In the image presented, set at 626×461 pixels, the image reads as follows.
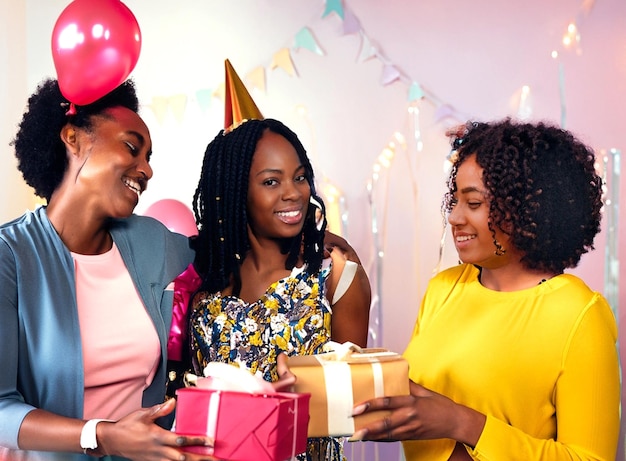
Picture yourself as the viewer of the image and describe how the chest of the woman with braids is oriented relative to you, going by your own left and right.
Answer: facing the viewer

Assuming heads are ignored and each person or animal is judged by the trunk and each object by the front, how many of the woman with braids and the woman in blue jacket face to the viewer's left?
0

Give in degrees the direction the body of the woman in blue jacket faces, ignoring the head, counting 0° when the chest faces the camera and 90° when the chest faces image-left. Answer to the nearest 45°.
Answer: approximately 315°

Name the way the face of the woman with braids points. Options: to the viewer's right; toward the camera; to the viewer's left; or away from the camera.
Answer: toward the camera

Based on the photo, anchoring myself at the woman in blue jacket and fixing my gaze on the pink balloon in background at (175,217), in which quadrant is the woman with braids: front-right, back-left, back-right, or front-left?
front-right

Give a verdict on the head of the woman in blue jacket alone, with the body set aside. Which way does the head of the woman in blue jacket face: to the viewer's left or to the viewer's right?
to the viewer's right

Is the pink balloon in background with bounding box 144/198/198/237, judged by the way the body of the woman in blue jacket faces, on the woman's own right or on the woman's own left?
on the woman's own left
